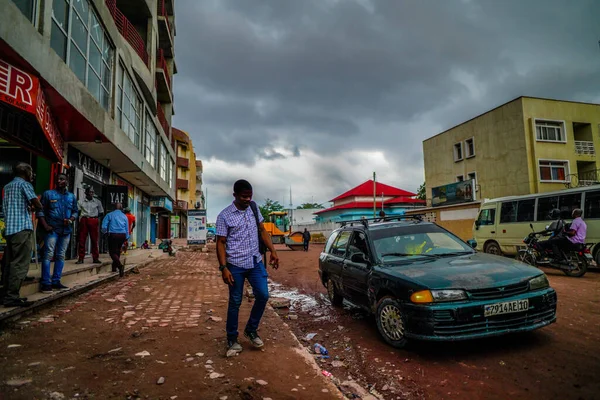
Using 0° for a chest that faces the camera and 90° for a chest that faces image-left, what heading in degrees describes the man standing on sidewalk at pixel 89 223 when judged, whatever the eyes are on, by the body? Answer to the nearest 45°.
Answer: approximately 0°

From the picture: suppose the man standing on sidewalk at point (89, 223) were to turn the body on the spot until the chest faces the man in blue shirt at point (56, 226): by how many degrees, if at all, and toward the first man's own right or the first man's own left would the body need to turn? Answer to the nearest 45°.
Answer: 0° — they already face them

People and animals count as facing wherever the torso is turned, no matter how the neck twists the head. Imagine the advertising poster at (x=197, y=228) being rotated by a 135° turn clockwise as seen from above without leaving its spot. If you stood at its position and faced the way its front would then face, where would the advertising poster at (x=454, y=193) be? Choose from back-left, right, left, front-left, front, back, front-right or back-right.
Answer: back-right

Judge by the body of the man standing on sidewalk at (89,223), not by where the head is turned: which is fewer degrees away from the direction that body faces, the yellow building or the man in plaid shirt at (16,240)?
the man in plaid shirt

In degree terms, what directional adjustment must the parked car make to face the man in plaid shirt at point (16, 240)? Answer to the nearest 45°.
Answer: approximately 135° to its right

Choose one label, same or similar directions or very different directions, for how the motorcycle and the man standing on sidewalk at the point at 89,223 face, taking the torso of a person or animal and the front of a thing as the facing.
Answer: very different directions

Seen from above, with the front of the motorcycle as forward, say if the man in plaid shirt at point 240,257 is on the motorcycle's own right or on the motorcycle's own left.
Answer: on the motorcycle's own left

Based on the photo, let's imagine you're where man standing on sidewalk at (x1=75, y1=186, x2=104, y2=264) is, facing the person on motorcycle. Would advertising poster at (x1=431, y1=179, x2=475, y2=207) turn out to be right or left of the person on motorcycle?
left

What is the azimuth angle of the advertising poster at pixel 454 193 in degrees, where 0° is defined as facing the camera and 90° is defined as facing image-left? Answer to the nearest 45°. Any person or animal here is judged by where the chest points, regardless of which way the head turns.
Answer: approximately 45°

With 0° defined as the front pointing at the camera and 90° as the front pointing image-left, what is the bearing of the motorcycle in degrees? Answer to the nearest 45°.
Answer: approximately 135°

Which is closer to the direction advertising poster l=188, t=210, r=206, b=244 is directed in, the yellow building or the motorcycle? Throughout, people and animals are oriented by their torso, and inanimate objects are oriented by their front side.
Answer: the motorcycle

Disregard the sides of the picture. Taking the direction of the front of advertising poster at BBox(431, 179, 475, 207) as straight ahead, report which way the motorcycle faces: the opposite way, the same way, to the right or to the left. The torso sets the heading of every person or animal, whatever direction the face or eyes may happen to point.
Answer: to the right

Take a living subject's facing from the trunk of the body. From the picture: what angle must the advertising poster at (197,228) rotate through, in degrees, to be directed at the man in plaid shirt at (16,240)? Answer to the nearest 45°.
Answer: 0° — it already faces them
